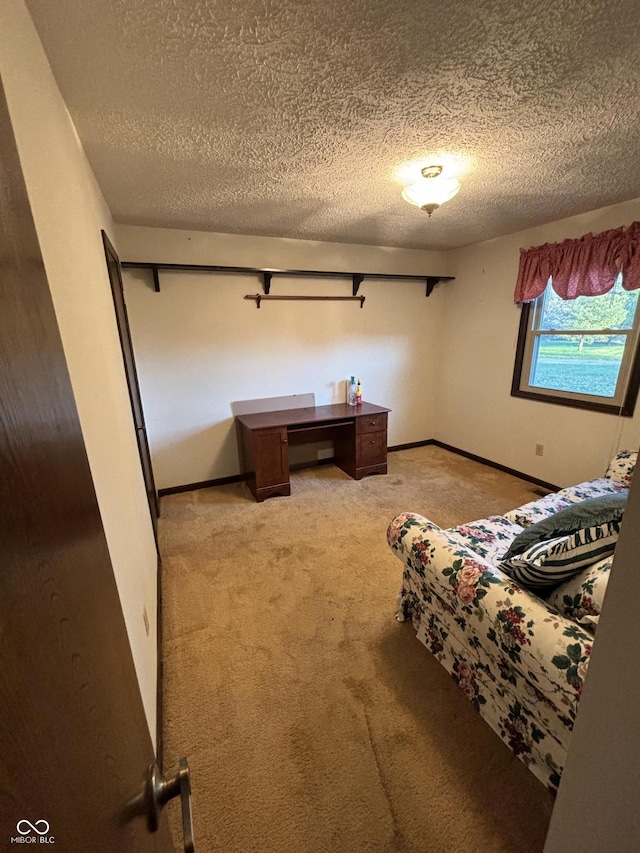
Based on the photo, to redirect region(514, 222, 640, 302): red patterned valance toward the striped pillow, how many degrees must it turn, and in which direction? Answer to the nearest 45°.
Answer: approximately 45° to its left

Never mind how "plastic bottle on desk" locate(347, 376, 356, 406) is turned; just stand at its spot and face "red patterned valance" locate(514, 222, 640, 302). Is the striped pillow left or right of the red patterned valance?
right

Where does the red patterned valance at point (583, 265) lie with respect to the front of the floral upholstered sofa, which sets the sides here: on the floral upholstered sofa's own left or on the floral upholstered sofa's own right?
on the floral upholstered sofa's own right

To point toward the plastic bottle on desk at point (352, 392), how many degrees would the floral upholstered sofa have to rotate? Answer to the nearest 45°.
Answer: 0° — it already faces it

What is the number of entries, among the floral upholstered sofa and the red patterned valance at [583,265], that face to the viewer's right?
0

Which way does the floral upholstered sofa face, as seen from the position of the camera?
facing away from the viewer and to the left of the viewer

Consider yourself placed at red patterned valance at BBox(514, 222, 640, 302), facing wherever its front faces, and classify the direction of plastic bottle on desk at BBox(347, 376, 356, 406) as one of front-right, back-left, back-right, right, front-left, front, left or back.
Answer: front-right

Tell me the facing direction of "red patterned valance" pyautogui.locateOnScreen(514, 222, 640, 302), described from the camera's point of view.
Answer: facing the viewer and to the left of the viewer

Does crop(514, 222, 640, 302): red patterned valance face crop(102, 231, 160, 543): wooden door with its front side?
yes
